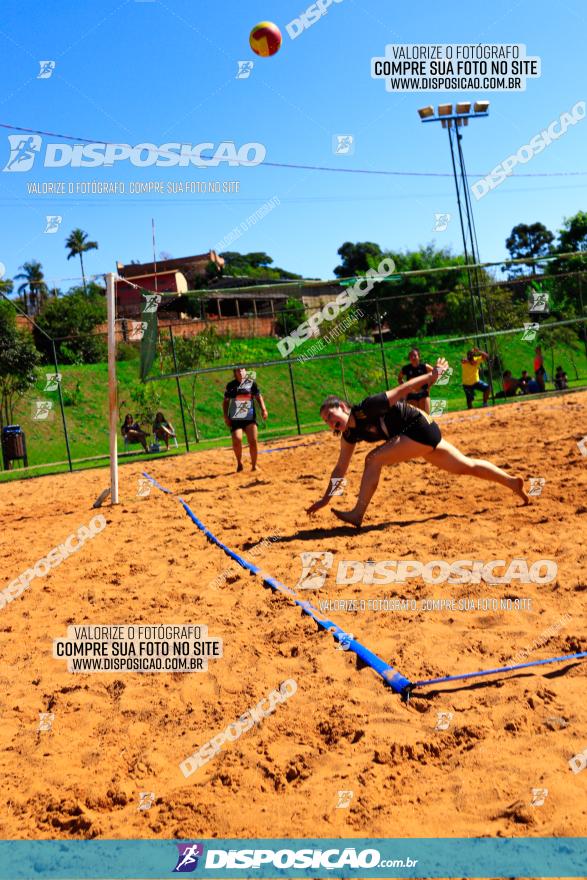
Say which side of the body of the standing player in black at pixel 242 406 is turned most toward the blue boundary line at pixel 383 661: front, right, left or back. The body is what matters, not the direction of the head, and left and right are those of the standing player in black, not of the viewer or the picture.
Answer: front

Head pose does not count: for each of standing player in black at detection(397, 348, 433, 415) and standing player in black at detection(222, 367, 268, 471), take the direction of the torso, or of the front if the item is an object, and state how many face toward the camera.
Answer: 2

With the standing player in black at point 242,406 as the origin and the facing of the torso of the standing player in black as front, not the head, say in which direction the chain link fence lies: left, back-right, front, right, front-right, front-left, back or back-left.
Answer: back

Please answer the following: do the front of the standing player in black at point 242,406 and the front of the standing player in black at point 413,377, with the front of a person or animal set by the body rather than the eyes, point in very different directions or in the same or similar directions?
same or similar directions

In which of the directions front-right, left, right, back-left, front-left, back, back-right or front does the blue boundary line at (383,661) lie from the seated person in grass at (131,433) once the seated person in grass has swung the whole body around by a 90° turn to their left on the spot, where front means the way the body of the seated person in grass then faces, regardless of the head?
back-right

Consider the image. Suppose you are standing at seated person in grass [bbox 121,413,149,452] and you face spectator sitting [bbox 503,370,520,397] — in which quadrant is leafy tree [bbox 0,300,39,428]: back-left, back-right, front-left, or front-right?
back-left

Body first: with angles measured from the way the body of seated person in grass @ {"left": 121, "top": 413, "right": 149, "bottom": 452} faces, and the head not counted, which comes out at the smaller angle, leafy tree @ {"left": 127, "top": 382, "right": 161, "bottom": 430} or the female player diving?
the female player diving

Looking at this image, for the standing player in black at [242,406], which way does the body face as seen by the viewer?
toward the camera

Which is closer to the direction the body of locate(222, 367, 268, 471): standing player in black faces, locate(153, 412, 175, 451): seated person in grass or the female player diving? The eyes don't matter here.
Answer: the female player diving

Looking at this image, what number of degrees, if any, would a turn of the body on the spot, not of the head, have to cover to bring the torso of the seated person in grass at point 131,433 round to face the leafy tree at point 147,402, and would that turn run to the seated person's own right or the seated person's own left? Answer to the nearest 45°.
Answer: approximately 135° to the seated person's own left

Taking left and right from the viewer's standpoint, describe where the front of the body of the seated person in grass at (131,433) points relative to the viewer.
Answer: facing the viewer and to the right of the viewer

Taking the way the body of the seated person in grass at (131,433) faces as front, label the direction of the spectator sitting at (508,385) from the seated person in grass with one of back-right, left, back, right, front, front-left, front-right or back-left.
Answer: front-left
